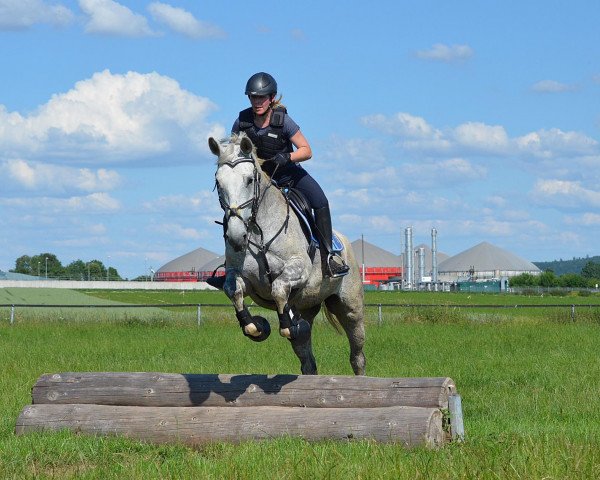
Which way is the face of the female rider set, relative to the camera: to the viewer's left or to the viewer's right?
to the viewer's left

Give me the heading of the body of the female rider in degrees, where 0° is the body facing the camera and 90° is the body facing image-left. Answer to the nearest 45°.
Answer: approximately 45°

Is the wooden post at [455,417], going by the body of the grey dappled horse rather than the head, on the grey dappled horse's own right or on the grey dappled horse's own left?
on the grey dappled horse's own left
